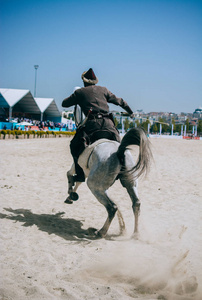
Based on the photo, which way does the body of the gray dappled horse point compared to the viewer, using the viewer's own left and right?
facing away from the viewer and to the left of the viewer

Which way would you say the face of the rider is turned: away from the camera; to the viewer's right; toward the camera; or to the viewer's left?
away from the camera
